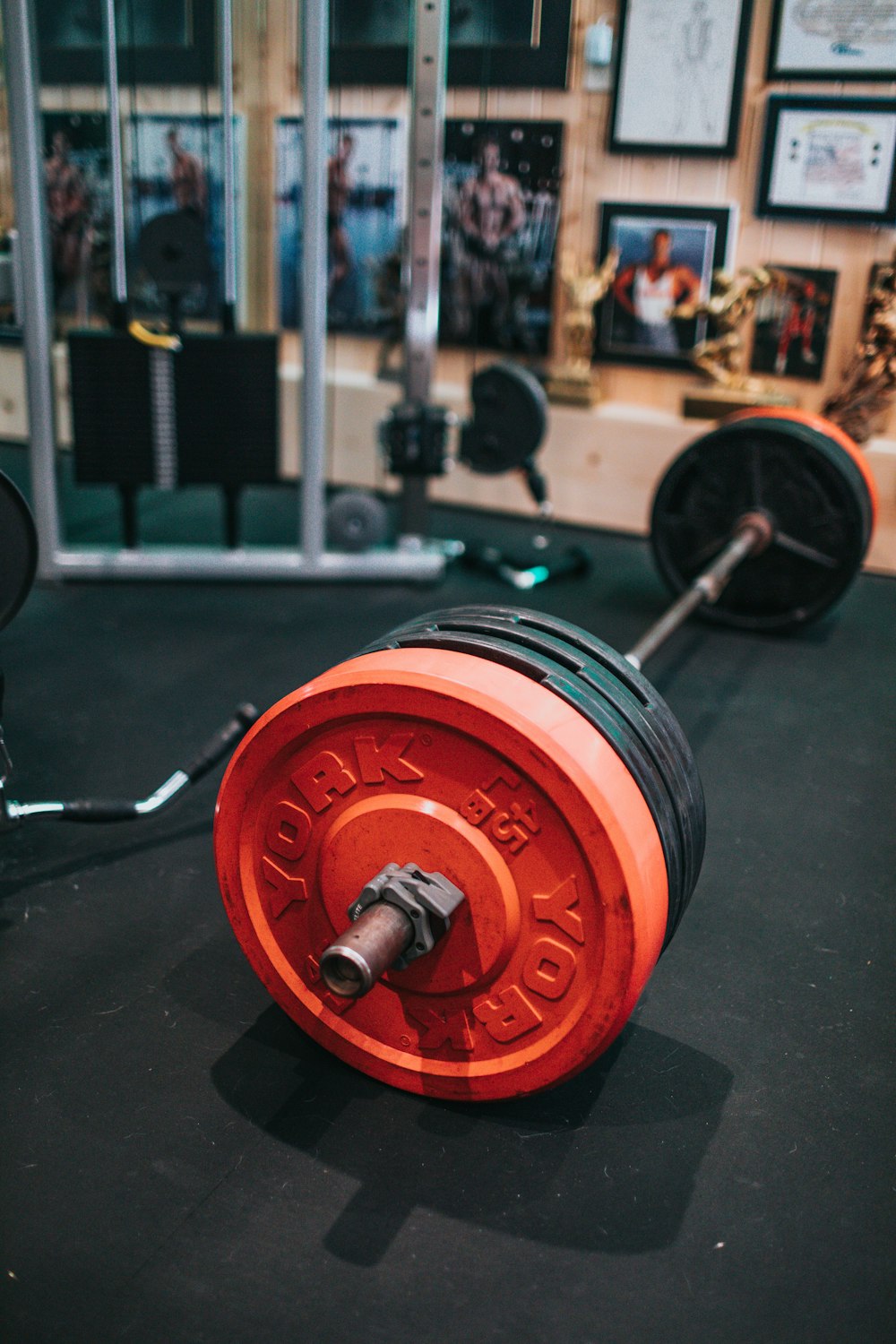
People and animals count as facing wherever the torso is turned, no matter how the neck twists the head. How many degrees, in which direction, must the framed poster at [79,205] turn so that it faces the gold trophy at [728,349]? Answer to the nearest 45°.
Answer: approximately 45° to its left

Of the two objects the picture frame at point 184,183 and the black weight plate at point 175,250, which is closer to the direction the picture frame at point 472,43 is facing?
the black weight plate
